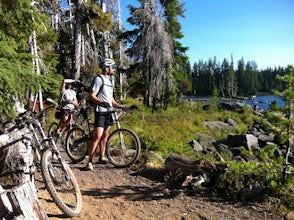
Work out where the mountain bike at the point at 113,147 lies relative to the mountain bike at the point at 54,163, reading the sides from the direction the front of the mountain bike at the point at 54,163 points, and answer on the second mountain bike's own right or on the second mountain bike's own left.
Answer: on the second mountain bike's own left

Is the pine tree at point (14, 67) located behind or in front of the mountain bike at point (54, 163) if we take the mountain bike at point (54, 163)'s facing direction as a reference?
behind

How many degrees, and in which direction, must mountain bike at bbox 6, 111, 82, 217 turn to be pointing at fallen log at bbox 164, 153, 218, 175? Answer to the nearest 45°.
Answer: approximately 90° to its left

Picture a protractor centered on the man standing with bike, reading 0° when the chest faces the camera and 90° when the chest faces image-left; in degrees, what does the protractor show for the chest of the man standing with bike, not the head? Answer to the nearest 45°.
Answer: approximately 315°

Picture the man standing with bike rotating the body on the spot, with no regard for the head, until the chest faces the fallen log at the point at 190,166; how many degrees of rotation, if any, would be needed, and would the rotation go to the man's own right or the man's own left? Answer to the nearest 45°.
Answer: approximately 45° to the man's own left

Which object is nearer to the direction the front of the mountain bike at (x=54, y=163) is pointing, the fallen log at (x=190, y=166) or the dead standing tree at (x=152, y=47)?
the fallen log

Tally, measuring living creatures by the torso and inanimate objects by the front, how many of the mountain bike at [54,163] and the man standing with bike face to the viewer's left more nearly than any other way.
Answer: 0

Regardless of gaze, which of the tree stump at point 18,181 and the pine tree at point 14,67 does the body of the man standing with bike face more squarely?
the tree stump

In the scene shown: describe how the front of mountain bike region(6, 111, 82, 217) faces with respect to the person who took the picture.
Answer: facing the viewer and to the right of the viewer
